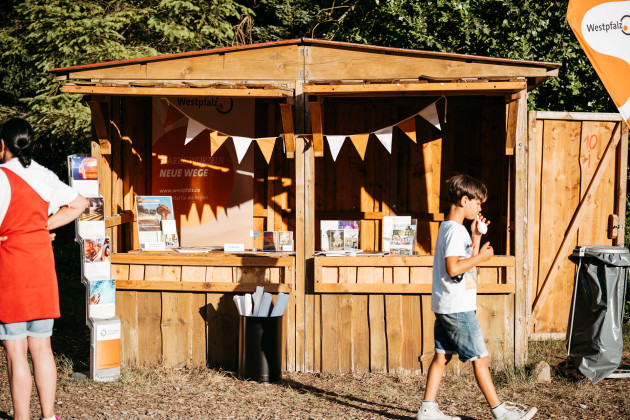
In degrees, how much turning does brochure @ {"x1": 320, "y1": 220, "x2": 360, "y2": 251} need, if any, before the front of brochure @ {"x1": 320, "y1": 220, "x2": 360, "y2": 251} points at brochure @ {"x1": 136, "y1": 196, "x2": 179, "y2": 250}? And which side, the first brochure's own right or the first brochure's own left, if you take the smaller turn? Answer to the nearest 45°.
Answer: approximately 90° to the first brochure's own right

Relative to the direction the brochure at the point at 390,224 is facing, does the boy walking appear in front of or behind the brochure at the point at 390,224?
in front

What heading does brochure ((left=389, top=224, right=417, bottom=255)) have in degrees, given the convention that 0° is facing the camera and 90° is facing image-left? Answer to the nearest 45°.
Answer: approximately 0°
